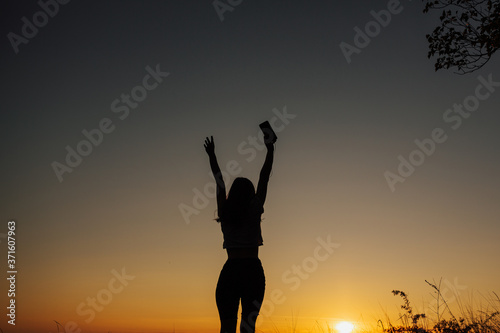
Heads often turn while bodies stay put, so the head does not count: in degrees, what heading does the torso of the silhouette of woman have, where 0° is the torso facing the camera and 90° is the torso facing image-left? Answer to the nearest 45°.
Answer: approximately 180°
